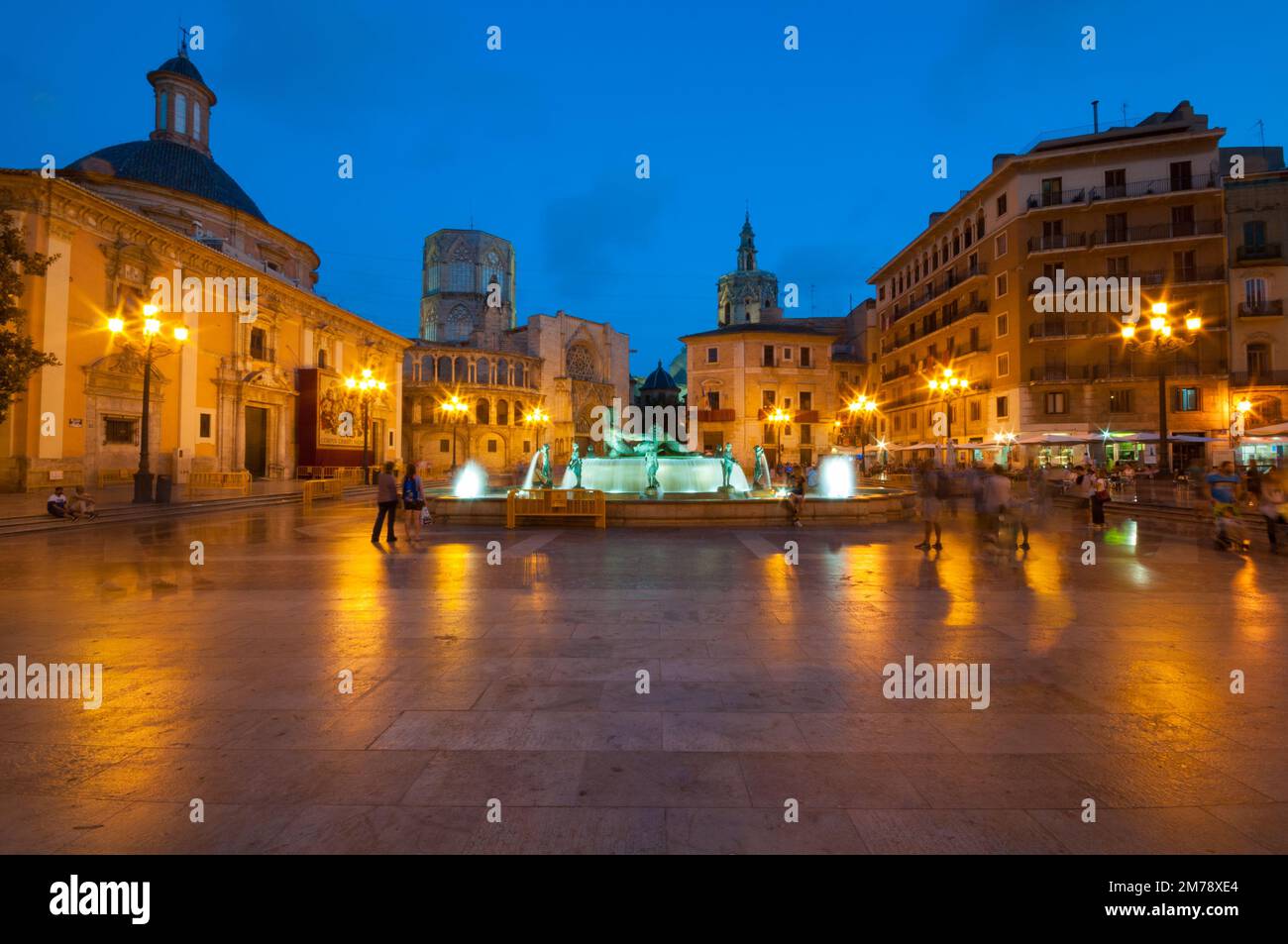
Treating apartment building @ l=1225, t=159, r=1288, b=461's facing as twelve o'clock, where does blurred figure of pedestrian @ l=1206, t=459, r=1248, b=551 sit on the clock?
The blurred figure of pedestrian is roughly at 12 o'clock from the apartment building.

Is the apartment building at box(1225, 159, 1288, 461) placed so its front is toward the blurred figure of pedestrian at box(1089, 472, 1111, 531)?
yes

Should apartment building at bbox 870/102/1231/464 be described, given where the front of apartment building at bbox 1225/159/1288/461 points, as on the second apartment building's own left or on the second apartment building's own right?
on the second apartment building's own right

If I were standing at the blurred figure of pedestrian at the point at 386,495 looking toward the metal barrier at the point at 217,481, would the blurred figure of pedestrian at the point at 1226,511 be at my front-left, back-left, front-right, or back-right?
back-right

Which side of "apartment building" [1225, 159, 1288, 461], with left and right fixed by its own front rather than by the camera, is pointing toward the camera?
front

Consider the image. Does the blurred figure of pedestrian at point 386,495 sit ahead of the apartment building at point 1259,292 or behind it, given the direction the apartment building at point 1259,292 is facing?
ahead

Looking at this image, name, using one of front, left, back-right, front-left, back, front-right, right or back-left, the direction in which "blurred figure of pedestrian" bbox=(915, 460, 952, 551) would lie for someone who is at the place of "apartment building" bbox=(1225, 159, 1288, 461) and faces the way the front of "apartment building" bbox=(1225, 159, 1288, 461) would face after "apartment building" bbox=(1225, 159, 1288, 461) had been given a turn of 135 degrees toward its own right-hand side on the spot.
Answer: back-left
